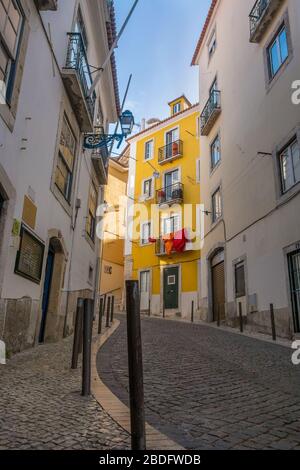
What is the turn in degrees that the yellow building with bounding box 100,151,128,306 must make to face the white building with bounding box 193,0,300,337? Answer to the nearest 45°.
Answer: approximately 45° to its right

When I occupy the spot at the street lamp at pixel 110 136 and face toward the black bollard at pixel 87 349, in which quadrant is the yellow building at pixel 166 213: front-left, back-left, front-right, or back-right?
back-left

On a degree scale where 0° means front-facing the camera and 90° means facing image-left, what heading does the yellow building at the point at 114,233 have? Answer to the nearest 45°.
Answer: approximately 315°

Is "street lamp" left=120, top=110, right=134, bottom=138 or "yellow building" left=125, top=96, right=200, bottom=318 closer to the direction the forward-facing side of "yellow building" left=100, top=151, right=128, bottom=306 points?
the yellow building

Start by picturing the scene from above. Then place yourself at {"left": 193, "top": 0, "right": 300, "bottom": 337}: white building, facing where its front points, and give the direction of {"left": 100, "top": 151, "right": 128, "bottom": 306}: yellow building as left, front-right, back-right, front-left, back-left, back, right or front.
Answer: right

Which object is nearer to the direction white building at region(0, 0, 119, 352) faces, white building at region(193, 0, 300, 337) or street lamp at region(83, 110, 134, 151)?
the white building

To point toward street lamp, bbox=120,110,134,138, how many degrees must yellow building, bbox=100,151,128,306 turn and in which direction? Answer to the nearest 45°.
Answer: approximately 45° to its right

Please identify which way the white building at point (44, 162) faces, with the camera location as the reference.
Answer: facing to the right of the viewer

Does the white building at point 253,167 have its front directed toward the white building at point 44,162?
yes

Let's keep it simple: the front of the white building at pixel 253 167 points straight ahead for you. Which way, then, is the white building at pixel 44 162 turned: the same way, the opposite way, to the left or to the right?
the opposite way

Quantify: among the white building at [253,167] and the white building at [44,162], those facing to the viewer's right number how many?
1

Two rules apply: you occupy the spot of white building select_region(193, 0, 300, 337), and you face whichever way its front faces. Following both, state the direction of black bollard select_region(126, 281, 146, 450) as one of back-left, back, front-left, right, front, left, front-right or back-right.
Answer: front-left

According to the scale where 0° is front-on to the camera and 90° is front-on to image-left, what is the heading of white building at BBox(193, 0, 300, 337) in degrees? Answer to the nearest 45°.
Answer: approximately 45°

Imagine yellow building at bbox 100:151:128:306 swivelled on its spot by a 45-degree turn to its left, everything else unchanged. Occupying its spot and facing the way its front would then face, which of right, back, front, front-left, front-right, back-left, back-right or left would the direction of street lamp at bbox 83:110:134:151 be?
right
